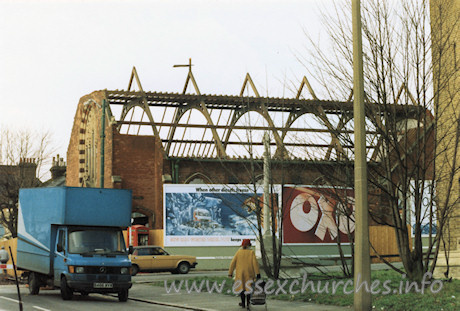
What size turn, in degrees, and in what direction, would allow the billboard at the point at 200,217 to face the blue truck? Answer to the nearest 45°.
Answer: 0° — it already faces it

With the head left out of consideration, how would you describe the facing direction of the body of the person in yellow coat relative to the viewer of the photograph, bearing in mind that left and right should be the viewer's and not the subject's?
facing away from the viewer

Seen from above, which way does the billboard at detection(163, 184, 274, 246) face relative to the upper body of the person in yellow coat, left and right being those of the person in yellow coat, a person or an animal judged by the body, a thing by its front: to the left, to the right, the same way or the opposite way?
the opposite way

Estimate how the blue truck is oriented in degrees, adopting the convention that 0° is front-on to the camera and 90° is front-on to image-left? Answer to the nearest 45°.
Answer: approximately 315°

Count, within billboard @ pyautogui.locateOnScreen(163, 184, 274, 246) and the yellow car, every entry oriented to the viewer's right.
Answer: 1

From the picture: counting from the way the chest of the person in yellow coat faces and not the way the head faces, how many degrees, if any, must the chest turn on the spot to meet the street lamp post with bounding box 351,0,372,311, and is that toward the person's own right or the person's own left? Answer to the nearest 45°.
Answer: approximately 135° to the person's own right

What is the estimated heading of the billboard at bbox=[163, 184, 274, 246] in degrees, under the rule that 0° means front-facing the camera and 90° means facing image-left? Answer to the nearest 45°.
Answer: approximately 0°

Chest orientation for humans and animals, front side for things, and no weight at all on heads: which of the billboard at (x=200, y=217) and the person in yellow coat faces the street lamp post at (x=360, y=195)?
the billboard

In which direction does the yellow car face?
to the viewer's right

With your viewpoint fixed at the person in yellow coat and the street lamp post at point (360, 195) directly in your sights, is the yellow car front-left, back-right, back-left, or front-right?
back-left

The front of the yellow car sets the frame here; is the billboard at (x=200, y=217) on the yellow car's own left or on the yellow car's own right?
on the yellow car's own left

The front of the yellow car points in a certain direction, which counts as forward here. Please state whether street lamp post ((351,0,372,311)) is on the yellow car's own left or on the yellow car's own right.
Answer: on the yellow car's own right

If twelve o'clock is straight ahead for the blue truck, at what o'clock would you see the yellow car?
The yellow car is roughly at 8 o'clock from the blue truck.
